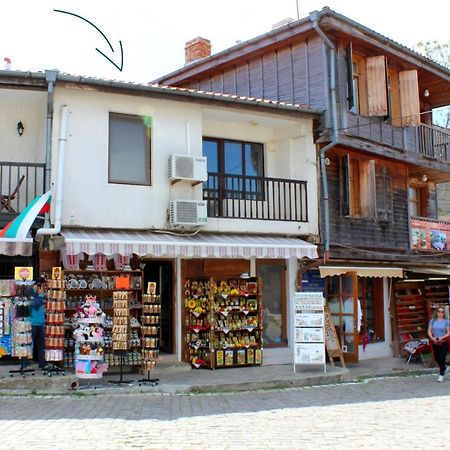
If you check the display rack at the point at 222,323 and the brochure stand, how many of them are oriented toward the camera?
2

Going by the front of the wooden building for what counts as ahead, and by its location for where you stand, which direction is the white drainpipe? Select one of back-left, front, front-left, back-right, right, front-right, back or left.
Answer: right

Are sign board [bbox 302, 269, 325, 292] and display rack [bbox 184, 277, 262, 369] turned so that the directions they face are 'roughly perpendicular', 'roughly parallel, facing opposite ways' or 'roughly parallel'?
roughly parallel

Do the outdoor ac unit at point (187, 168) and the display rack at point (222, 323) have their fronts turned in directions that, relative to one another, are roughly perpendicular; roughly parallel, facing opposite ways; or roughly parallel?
roughly parallel

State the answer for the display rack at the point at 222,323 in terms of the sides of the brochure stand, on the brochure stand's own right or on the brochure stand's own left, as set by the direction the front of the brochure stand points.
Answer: on the brochure stand's own right

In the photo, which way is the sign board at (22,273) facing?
toward the camera

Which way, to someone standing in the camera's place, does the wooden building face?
facing the viewer and to the right of the viewer

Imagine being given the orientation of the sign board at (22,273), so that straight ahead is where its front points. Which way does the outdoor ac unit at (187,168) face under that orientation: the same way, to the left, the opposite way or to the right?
the same way

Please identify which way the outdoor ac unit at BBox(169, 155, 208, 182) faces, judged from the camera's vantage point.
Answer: facing the viewer

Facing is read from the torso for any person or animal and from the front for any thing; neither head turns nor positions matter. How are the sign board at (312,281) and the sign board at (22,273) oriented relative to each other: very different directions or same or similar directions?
same or similar directions

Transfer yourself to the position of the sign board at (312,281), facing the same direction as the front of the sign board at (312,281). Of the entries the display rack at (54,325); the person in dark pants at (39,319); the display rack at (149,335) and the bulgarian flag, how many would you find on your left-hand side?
0

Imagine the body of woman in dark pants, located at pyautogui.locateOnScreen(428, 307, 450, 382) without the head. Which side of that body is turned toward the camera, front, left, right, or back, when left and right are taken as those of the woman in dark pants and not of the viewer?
front

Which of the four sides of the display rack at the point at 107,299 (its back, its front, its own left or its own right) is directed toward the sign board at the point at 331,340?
left

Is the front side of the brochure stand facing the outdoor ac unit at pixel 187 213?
no

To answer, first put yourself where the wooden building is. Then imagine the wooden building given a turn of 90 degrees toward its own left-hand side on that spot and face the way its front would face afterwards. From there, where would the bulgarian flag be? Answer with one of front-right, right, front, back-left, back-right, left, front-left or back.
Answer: back

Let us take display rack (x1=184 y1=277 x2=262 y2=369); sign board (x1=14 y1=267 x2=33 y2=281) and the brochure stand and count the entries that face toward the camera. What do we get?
3

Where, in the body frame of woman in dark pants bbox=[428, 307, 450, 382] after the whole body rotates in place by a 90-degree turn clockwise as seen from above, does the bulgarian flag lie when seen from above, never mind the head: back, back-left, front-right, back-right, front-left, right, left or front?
front-left

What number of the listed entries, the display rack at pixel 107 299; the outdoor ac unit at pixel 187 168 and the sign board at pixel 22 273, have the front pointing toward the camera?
3
